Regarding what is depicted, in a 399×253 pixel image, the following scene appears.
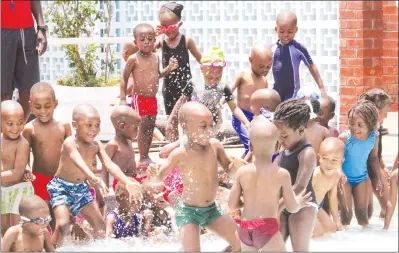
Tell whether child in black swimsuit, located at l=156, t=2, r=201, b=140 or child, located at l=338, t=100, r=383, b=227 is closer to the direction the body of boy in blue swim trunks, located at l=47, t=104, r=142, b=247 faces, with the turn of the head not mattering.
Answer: the child

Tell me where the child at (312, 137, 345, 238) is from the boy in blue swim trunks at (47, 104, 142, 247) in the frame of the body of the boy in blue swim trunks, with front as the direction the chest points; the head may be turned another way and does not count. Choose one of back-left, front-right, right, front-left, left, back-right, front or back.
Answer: front-left

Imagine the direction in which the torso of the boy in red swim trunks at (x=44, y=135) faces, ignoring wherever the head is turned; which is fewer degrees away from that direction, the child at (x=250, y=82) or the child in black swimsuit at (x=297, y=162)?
the child in black swimsuit

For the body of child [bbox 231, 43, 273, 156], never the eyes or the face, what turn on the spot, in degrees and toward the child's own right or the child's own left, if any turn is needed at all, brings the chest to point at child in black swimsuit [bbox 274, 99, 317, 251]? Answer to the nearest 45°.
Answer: approximately 45° to the child's own right

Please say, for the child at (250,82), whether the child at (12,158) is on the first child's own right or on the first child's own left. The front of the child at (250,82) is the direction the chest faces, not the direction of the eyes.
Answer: on the first child's own right

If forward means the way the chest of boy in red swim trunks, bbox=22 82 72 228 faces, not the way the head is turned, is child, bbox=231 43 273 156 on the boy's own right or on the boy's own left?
on the boy's own left

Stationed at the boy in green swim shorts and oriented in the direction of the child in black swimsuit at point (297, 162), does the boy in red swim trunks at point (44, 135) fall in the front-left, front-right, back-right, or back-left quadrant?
back-left

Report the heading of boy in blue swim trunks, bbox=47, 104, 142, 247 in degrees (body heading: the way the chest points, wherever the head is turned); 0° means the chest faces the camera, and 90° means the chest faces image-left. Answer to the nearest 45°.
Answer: approximately 315°

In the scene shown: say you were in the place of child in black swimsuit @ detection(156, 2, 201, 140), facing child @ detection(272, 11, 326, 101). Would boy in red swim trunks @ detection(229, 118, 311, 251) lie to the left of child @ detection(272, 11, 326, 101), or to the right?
right
